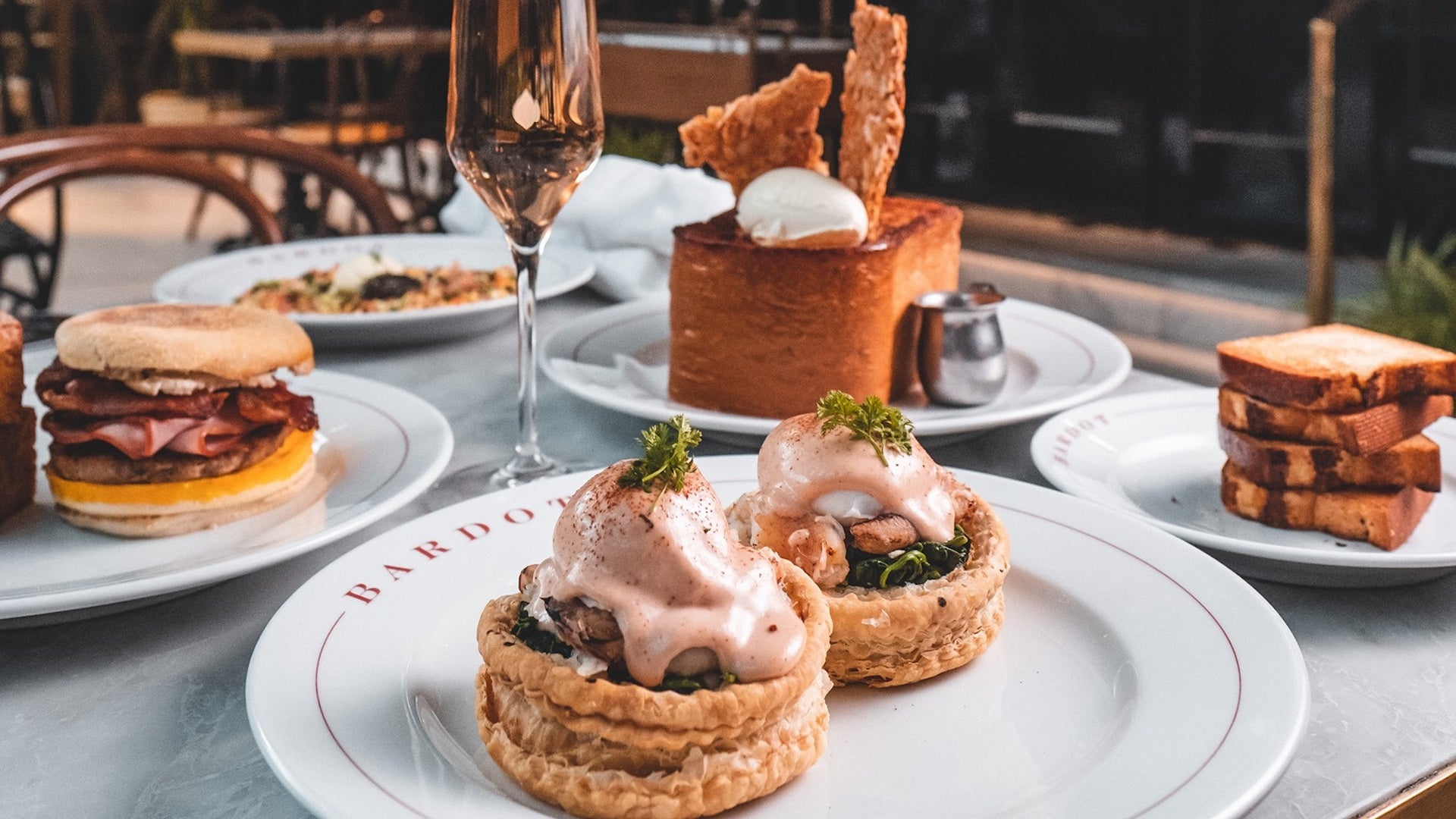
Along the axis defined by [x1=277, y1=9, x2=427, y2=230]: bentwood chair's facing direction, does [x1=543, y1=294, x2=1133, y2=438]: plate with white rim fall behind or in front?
behind

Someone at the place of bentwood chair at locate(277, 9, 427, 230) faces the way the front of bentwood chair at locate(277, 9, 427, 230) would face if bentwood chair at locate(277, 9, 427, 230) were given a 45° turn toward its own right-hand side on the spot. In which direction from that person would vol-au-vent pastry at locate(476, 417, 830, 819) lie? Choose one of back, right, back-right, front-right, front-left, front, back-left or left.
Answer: back

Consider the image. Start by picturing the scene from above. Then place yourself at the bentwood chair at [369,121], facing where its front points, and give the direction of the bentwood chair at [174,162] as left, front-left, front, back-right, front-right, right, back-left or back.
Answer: back-left

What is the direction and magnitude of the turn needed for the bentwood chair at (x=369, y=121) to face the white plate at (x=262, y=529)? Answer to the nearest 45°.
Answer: approximately 135° to its left

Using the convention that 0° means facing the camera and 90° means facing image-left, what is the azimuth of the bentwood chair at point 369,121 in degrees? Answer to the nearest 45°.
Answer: approximately 135°

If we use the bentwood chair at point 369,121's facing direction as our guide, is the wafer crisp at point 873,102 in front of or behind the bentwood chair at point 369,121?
behind

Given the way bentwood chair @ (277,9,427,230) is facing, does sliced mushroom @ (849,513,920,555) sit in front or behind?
behind

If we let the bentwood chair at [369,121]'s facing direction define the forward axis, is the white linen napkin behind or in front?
behind
